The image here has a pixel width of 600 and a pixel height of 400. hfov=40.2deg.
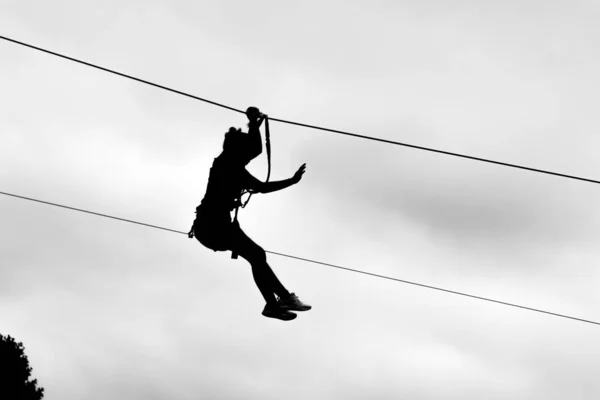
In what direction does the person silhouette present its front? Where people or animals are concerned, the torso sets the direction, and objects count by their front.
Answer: to the viewer's right
